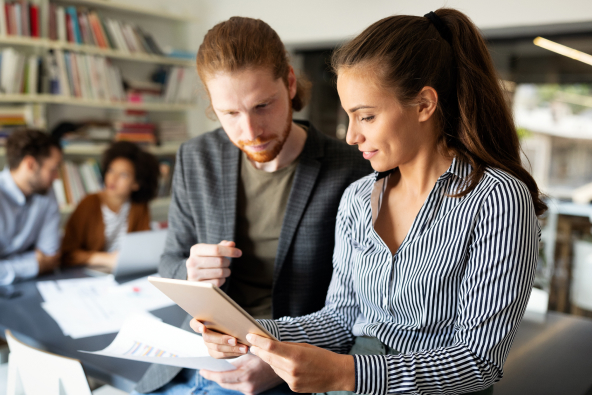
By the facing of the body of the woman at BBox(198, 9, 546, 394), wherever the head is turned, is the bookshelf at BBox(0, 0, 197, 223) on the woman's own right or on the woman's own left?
on the woman's own right

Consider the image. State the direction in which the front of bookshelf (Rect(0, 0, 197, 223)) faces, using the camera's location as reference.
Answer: facing the viewer and to the right of the viewer

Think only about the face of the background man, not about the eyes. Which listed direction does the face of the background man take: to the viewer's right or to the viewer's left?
to the viewer's right

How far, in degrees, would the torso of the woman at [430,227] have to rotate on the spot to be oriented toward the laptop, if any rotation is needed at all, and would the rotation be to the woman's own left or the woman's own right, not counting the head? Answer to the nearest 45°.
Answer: approximately 90° to the woman's own right

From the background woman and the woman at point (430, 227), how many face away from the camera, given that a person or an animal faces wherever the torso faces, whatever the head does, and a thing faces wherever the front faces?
0

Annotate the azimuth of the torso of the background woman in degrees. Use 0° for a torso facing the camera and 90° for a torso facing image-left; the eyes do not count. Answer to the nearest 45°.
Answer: approximately 0°

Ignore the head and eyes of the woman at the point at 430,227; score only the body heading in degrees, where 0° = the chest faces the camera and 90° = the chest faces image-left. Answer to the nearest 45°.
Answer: approximately 45°

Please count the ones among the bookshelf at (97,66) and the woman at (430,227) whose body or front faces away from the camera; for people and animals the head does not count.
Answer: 0
